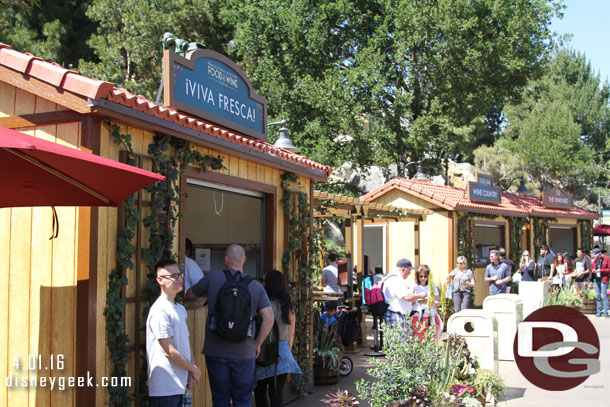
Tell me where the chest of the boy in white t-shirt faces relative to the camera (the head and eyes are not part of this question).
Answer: to the viewer's right

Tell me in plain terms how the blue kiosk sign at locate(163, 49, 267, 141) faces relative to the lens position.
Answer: facing the viewer and to the right of the viewer

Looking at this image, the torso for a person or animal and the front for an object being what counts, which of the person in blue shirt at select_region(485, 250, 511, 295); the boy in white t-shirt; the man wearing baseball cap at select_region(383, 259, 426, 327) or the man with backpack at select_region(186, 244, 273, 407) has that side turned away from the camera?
the man with backpack

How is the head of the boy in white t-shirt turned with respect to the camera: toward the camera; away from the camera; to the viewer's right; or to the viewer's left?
to the viewer's right

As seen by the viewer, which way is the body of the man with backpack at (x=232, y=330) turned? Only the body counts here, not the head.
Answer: away from the camera

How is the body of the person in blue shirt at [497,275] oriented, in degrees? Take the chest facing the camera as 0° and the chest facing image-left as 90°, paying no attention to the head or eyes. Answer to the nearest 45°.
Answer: approximately 45°

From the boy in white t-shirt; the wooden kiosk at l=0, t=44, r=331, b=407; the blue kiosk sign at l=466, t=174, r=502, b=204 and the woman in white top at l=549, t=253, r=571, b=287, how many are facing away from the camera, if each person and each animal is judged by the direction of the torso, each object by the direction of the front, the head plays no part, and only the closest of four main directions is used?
0

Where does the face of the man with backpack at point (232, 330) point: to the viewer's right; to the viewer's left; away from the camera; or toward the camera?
away from the camera

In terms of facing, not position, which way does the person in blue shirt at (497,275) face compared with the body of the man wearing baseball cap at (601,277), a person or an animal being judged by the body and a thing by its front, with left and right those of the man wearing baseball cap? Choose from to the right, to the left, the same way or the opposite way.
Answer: the same way

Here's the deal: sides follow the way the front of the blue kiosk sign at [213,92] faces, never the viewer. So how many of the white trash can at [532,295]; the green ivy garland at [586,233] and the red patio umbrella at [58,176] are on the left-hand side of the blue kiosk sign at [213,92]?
2

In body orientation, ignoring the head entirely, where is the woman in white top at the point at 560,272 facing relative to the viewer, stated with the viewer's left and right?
facing the viewer

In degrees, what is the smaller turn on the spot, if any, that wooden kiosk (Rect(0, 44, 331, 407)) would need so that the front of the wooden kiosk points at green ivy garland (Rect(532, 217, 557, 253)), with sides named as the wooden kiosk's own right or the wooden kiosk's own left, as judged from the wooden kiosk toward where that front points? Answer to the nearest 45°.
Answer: approximately 90° to the wooden kiosk's own left

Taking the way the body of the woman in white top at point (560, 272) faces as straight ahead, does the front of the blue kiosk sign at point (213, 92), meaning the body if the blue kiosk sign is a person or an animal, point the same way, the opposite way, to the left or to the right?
to the left
